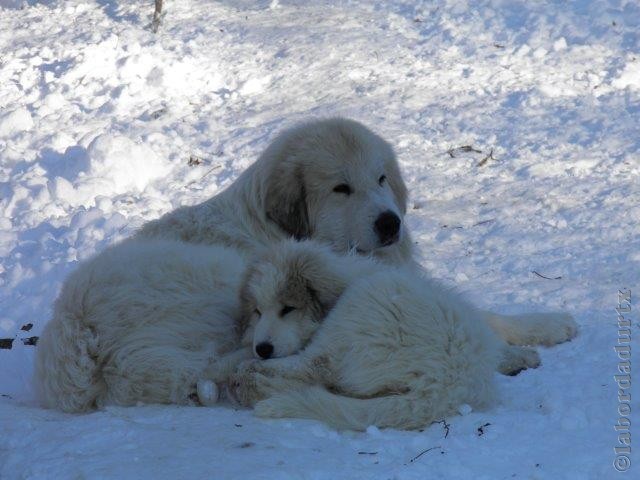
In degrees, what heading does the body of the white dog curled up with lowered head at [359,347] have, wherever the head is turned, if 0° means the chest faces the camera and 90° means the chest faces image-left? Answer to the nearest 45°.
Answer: approximately 90°

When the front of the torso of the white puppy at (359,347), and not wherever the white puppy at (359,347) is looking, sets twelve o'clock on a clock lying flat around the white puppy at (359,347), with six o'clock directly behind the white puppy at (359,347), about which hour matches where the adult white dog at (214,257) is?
the adult white dog at (214,257) is roughly at 2 o'clock from the white puppy at (359,347).

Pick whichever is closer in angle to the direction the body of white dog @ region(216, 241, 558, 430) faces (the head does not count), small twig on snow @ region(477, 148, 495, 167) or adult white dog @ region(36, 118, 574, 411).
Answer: the adult white dog

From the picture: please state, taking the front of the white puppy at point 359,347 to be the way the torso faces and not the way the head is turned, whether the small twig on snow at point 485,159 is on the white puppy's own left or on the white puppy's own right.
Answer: on the white puppy's own right
